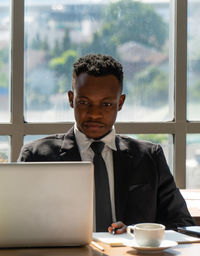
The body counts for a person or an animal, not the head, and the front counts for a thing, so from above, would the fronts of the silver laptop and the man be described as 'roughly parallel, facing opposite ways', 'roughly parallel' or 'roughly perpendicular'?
roughly parallel, facing opposite ways

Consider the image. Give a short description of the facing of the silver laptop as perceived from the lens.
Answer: facing away from the viewer

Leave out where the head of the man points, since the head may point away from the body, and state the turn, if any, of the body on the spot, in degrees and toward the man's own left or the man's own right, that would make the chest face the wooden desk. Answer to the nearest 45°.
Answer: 0° — they already face it

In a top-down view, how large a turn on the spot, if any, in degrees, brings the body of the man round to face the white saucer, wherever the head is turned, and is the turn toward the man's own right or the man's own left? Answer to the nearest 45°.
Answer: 0° — they already face it

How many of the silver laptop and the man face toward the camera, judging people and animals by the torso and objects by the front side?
1

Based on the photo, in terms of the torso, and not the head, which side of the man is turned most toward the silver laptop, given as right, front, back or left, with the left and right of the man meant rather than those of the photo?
front

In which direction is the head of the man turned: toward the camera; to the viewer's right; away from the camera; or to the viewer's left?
toward the camera

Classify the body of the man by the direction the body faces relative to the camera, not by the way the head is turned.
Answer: toward the camera

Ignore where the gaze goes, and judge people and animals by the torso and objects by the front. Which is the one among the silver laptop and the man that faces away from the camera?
the silver laptop

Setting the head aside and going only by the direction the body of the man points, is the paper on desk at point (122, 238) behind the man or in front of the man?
in front

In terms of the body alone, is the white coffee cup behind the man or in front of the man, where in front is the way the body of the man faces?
in front
